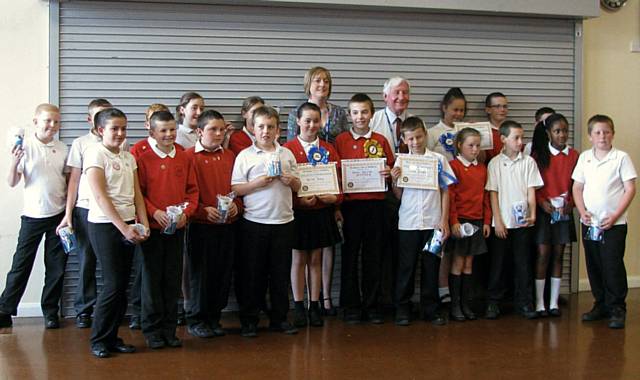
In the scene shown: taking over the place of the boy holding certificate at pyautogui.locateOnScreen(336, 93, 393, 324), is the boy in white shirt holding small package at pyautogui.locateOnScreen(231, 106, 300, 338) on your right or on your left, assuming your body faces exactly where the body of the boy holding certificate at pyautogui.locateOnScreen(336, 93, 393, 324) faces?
on your right

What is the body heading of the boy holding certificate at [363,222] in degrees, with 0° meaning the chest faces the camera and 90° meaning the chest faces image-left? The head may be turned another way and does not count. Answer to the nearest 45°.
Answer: approximately 0°

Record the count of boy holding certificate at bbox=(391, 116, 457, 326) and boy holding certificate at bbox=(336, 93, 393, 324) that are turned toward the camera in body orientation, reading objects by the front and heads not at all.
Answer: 2

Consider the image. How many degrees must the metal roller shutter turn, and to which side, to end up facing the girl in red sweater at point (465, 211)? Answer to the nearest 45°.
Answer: approximately 90° to its left
